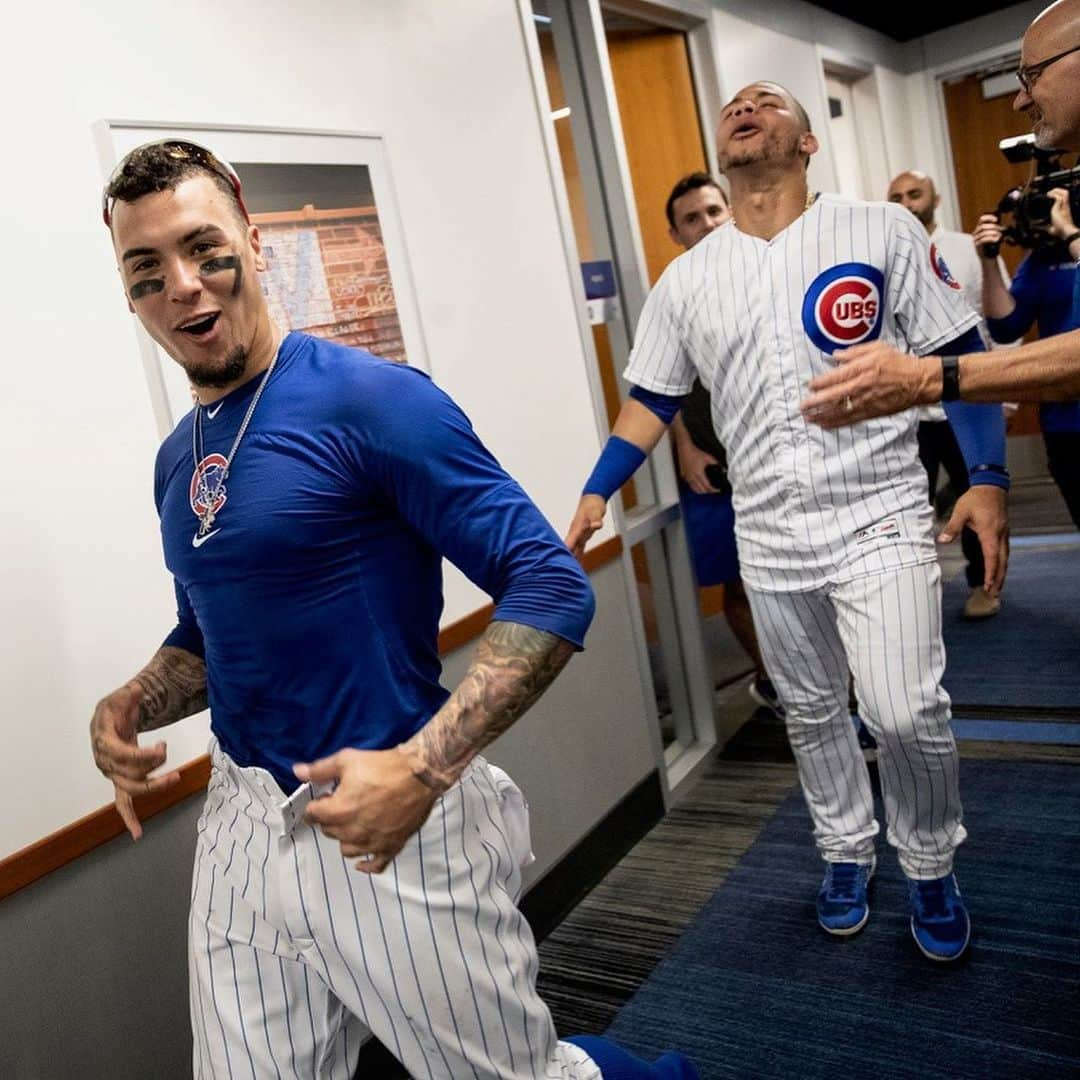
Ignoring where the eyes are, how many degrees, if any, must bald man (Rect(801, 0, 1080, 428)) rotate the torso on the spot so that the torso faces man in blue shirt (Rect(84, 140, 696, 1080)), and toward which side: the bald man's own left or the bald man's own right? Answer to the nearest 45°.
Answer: approximately 45° to the bald man's own left

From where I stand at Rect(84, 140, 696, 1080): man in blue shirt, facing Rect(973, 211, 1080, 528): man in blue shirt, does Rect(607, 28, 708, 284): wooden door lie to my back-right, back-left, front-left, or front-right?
front-left

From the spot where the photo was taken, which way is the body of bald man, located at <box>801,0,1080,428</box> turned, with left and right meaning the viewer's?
facing to the left of the viewer

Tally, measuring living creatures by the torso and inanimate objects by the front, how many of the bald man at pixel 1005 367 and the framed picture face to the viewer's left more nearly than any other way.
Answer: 1

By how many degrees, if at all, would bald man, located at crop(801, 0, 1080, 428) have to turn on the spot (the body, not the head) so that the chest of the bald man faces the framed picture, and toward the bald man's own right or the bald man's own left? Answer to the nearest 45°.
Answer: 0° — they already face it

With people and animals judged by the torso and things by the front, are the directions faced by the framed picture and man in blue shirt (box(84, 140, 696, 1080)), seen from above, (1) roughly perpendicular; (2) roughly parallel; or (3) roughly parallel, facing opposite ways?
roughly perpendicular

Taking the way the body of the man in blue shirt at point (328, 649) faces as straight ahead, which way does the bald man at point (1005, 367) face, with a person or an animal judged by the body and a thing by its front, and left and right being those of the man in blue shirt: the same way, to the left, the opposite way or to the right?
to the right

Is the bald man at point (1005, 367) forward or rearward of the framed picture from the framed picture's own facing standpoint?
forward

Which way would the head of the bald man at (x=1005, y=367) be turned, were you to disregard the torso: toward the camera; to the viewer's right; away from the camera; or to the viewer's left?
to the viewer's left

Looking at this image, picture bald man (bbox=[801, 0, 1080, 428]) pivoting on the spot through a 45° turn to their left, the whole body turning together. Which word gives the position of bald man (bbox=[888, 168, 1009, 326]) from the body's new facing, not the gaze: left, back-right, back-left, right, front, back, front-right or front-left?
back-right

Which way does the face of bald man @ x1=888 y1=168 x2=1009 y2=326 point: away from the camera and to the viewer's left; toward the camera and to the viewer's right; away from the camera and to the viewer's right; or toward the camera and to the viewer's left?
toward the camera and to the viewer's left

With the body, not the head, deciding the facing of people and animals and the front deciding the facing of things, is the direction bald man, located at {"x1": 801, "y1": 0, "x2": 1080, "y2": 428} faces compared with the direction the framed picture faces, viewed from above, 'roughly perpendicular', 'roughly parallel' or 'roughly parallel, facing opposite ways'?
roughly parallel, facing opposite ways

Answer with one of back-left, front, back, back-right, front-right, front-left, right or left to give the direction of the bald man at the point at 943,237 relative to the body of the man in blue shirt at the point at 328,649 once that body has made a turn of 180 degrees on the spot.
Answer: front

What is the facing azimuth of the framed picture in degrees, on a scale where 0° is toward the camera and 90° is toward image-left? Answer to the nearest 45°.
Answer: approximately 315°

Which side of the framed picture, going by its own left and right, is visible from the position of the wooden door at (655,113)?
left

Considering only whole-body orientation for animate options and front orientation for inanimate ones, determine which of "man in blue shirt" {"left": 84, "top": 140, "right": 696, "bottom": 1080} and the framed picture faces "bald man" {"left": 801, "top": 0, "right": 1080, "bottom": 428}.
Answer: the framed picture
